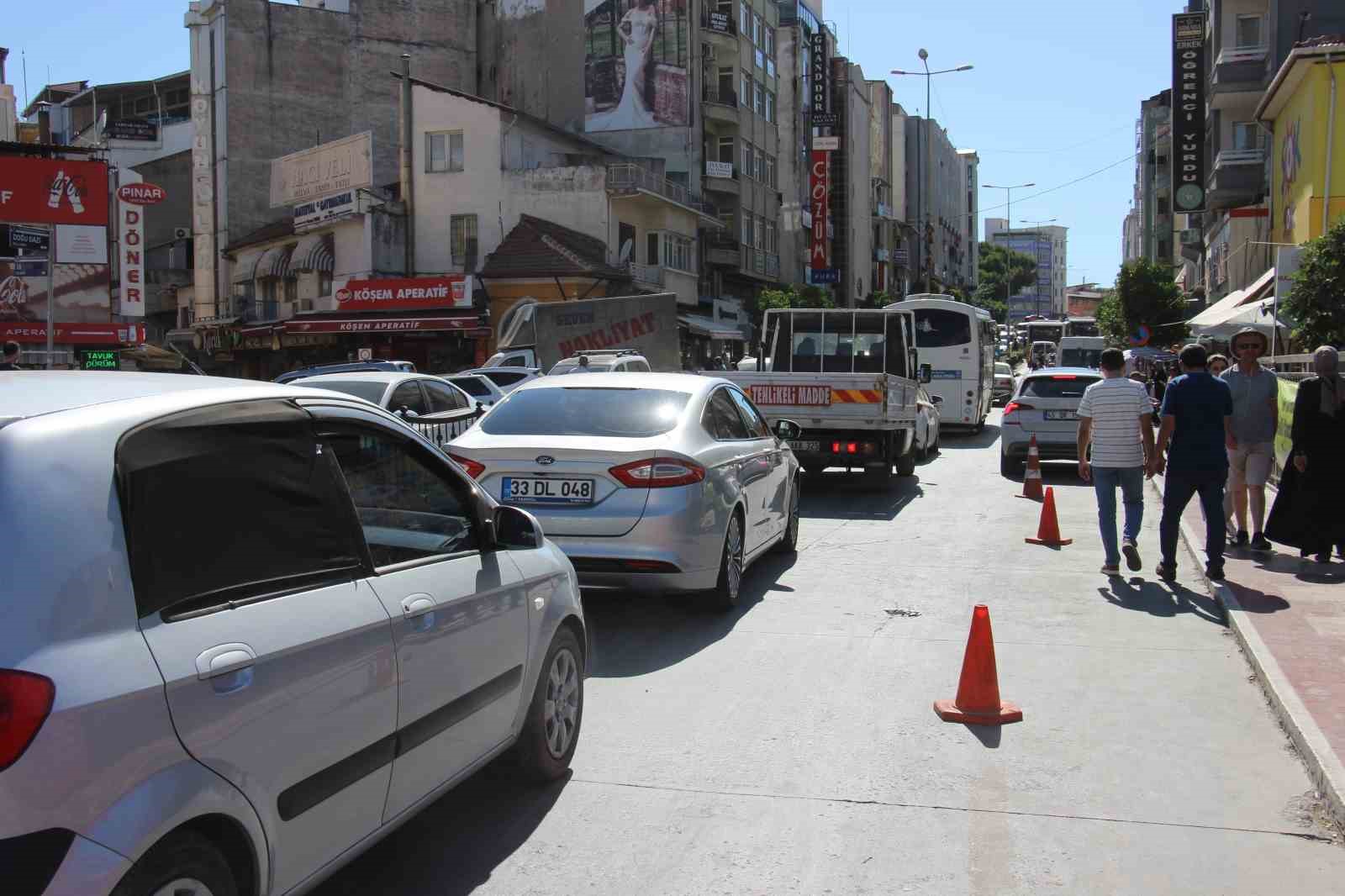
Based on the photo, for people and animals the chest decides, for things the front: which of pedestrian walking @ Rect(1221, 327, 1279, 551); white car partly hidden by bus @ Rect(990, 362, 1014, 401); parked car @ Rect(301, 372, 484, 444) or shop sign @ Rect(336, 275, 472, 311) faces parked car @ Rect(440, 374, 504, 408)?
the shop sign

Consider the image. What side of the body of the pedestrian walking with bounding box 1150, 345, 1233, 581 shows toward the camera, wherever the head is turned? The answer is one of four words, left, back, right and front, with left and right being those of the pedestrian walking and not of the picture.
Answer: back

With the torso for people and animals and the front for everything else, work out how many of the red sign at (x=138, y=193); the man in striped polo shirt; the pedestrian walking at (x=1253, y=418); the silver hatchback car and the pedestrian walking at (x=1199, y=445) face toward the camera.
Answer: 2

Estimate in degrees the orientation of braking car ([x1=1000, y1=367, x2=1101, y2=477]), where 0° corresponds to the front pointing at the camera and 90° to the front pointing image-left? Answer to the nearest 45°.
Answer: approximately 180°

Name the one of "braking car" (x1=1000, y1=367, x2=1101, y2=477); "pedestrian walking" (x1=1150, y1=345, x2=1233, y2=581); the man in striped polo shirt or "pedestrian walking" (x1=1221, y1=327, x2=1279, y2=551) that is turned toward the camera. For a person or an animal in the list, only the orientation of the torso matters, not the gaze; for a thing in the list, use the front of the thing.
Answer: "pedestrian walking" (x1=1221, y1=327, x2=1279, y2=551)

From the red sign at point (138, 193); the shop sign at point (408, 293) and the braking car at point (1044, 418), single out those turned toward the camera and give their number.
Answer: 2

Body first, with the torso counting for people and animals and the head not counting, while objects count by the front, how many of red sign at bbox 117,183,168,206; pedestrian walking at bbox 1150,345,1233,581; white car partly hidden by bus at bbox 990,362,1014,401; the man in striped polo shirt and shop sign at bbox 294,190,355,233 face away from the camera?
3

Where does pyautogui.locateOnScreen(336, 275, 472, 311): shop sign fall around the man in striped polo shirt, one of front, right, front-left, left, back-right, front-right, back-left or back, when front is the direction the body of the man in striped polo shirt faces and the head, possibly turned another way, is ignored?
front-left
